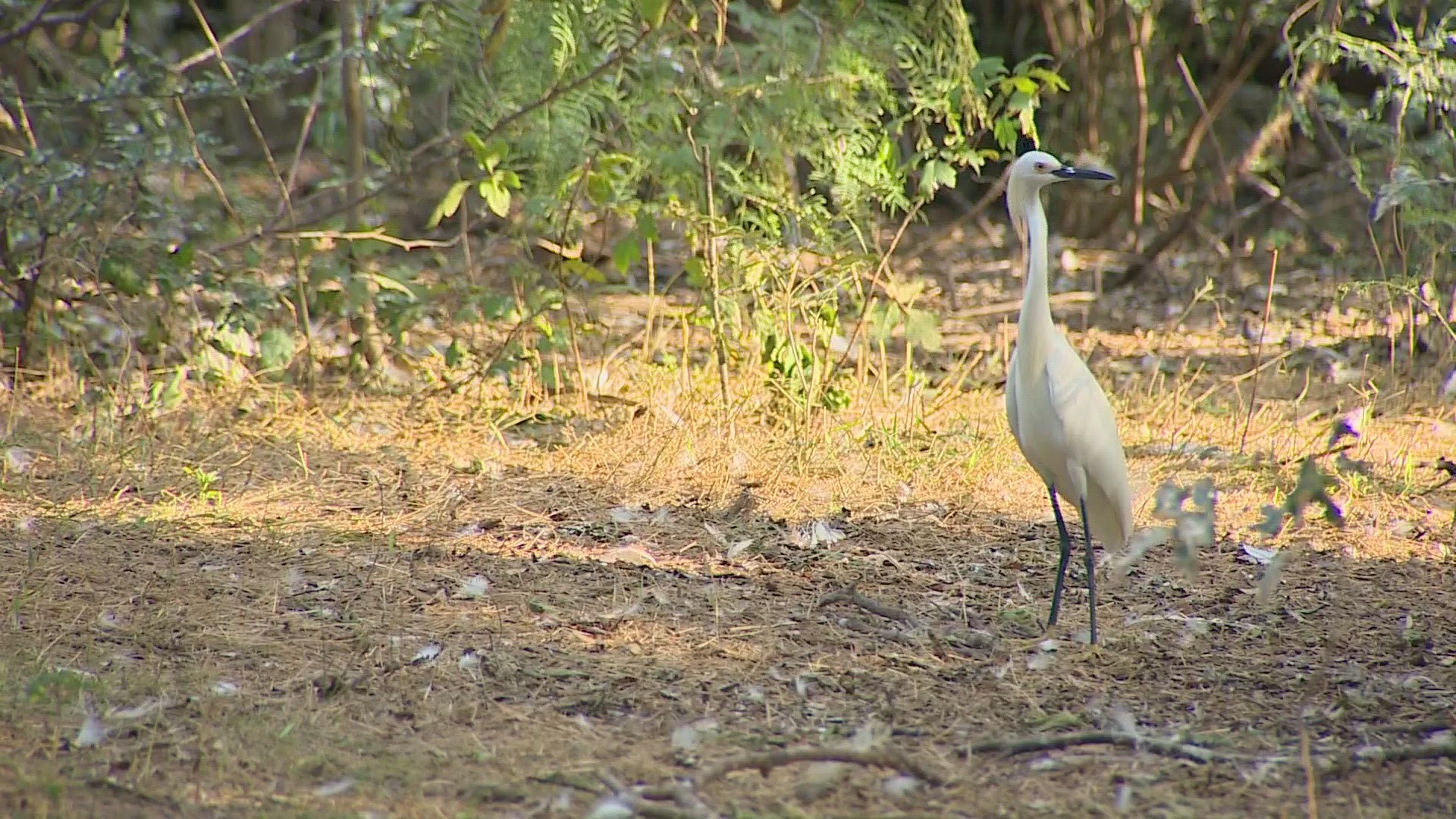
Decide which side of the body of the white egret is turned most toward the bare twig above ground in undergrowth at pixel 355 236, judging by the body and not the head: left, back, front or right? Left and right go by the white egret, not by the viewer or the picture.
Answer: right

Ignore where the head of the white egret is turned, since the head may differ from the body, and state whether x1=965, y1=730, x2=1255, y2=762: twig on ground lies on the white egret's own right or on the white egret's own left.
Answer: on the white egret's own left

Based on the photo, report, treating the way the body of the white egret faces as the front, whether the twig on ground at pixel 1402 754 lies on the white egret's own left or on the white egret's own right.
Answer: on the white egret's own left

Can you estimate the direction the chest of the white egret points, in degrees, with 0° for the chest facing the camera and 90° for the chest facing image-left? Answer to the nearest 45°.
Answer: approximately 45°
